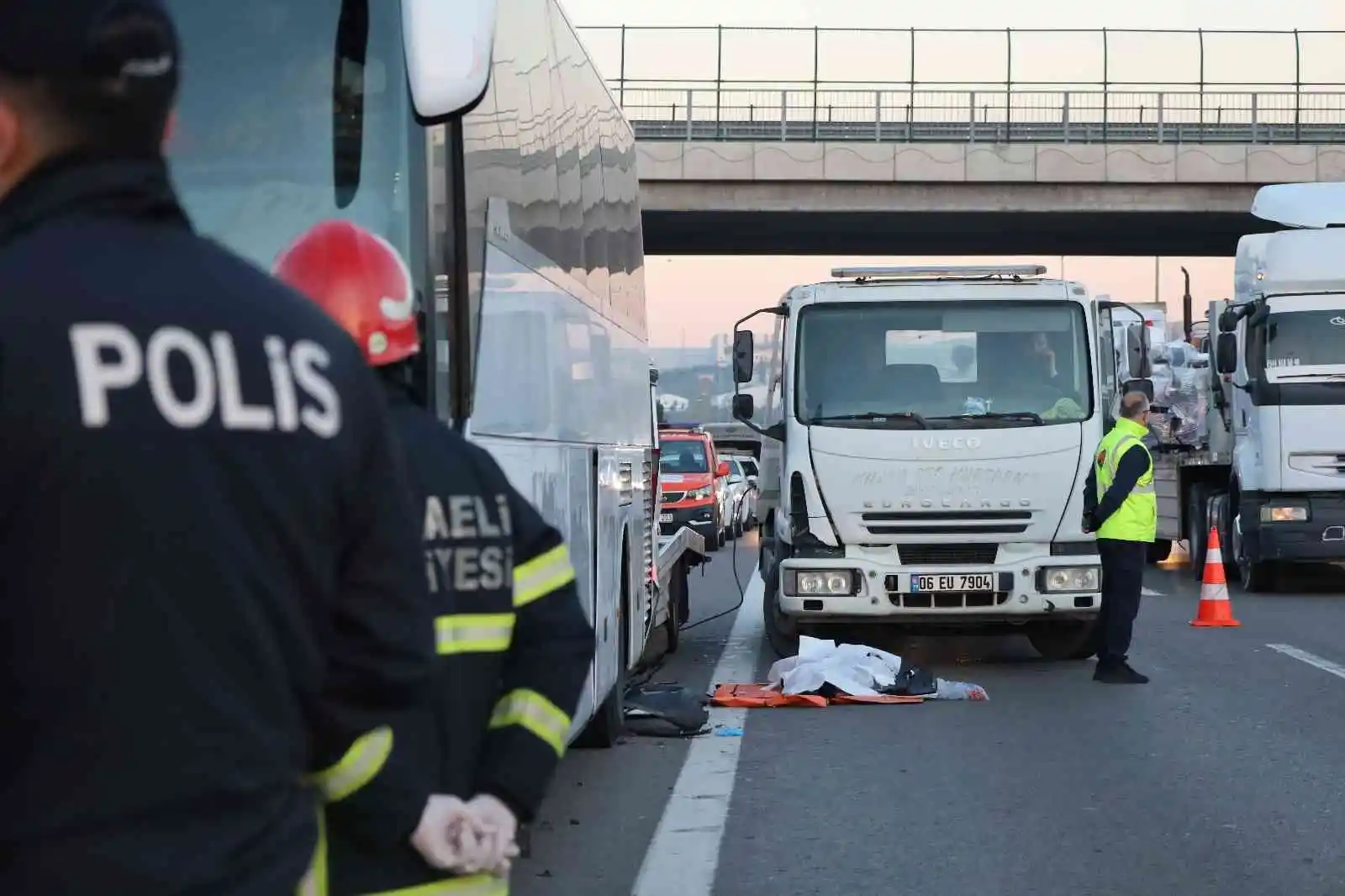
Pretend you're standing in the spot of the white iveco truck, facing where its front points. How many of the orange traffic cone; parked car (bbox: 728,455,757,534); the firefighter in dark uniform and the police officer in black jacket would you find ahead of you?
2

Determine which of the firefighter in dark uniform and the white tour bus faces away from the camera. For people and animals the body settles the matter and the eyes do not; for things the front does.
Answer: the firefighter in dark uniform

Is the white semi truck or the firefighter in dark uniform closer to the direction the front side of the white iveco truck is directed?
the firefighter in dark uniform

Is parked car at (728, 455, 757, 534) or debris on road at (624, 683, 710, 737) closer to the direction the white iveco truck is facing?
the debris on road

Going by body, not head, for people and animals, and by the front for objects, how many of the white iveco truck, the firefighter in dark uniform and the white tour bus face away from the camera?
1

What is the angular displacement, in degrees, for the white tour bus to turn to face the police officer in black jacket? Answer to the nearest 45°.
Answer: approximately 45° to its left

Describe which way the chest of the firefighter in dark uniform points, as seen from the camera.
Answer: away from the camera

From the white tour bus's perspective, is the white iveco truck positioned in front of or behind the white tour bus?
behind

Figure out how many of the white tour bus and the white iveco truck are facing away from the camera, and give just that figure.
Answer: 0

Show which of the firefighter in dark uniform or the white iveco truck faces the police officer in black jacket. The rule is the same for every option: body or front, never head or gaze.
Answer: the white iveco truck

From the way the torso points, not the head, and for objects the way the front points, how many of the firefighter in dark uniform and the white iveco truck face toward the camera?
1

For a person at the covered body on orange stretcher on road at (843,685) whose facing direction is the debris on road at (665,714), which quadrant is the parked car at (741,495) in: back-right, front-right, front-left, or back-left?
back-right

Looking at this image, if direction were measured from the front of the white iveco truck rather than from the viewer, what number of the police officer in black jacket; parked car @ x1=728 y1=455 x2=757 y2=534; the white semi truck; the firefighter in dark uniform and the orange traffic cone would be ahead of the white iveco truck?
2
